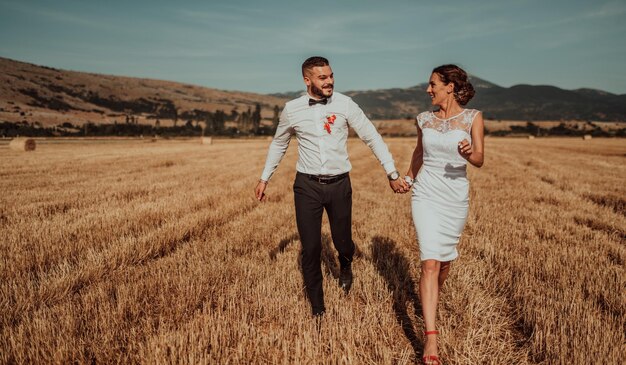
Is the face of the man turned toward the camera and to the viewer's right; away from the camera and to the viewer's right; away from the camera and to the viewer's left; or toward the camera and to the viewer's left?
toward the camera and to the viewer's right

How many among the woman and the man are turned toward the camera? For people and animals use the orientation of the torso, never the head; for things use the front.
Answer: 2

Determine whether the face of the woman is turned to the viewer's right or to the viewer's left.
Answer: to the viewer's left

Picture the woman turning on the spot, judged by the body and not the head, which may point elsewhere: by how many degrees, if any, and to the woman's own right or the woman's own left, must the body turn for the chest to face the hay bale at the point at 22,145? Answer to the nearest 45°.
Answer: approximately 135° to the woman's own right

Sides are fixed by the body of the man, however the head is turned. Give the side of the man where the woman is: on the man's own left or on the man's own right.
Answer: on the man's own left

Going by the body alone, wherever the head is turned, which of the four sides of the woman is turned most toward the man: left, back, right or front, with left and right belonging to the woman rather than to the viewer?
right

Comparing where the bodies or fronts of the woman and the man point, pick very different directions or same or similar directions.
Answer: same or similar directions

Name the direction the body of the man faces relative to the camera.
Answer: toward the camera

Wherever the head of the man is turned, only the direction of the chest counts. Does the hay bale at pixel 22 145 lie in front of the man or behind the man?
behind

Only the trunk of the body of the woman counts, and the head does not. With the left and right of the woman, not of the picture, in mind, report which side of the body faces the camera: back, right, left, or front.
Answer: front

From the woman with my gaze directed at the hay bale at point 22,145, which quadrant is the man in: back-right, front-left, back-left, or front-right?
front-left

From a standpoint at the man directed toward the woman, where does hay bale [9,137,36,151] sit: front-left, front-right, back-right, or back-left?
back-left
